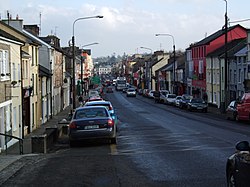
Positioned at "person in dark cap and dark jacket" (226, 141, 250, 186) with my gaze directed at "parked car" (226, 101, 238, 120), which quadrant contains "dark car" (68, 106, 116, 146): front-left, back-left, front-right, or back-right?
front-left

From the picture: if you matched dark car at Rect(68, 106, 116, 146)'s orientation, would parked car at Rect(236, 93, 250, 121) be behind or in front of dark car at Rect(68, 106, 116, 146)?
in front

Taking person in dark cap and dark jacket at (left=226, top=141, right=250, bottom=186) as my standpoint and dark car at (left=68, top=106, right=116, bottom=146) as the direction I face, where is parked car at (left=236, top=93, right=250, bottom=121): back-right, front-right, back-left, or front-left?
front-right

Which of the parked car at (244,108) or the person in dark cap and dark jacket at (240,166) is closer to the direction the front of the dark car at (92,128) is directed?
the parked car

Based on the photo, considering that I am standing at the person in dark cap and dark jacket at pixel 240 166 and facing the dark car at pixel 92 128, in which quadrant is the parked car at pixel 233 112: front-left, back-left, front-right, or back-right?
front-right

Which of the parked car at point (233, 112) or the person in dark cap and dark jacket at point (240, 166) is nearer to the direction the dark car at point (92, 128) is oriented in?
the parked car

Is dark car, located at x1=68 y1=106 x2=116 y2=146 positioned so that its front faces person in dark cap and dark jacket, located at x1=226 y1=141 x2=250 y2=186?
no

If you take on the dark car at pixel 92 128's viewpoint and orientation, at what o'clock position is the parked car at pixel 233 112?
The parked car is roughly at 1 o'clock from the dark car.

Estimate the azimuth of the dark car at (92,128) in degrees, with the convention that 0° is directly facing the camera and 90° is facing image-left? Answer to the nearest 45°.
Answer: approximately 180°

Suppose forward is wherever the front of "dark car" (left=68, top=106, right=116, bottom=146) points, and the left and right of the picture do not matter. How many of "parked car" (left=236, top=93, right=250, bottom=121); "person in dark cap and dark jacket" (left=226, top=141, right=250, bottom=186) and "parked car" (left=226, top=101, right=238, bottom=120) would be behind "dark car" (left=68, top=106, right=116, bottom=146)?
1
